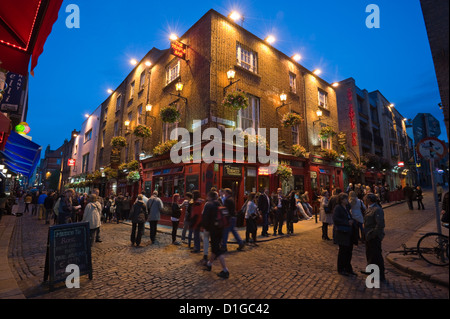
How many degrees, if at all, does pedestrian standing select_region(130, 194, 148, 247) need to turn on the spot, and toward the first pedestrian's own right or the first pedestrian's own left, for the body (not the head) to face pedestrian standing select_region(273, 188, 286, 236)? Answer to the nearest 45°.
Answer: approximately 90° to the first pedestrian's own right

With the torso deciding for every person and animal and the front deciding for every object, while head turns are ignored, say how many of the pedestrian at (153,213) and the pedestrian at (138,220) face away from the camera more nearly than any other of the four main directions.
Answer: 2

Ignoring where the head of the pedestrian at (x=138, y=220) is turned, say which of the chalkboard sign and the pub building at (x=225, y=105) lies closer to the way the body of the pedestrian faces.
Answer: the pub building

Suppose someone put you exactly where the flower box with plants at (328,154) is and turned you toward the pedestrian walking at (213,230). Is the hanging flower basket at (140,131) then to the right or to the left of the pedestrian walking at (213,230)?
right
